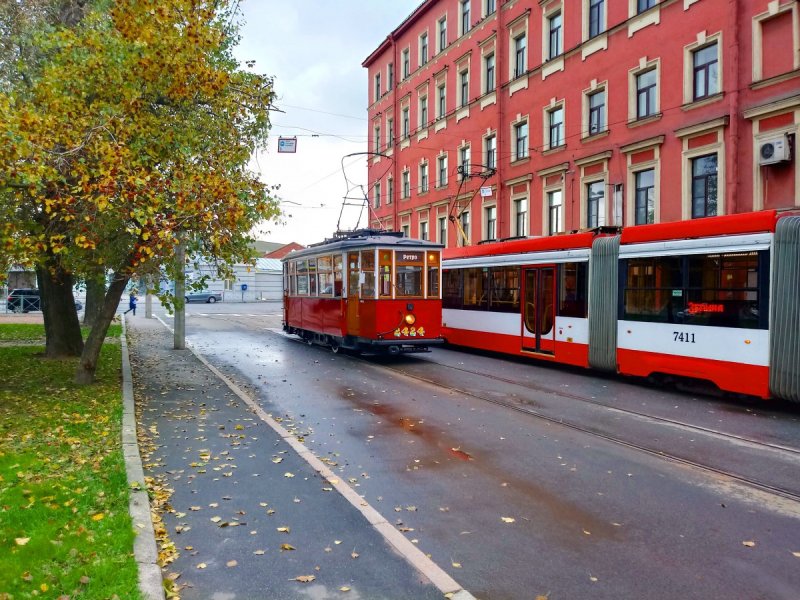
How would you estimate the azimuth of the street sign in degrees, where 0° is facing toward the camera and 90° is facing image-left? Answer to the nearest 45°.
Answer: approximately 0°

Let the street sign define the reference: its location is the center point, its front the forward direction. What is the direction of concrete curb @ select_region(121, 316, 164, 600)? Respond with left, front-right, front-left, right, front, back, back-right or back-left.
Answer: front

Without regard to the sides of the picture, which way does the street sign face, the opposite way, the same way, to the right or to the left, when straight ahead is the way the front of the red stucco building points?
to the left

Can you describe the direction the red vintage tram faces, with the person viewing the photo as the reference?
facing the viewer and to the right of the viewer

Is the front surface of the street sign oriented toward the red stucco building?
no

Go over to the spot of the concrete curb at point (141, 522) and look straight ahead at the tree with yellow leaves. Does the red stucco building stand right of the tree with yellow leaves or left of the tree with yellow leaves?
right

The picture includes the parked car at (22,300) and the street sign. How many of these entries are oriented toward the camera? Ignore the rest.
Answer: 1

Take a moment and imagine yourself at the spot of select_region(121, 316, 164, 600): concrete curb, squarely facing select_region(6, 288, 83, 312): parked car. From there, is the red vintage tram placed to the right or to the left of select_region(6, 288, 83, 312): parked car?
right
